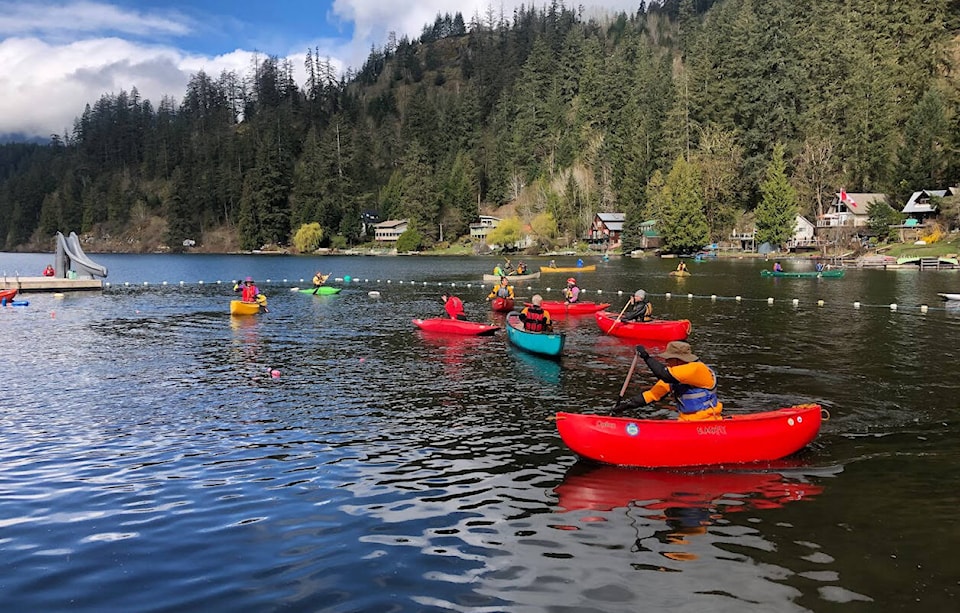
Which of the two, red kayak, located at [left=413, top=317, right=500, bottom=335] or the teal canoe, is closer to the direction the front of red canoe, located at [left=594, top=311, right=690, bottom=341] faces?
the red kayak

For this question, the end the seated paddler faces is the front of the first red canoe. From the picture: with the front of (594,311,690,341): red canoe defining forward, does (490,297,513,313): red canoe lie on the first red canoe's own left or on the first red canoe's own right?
on the first red canoe's own right

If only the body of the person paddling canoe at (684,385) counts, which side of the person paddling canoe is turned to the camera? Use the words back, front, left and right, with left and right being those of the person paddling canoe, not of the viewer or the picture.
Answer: left

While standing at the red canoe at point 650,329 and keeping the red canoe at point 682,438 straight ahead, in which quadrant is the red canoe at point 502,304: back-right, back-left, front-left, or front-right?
back-right

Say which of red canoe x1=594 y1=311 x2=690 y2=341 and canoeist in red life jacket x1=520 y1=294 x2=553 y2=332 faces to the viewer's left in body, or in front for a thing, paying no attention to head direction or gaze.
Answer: the red canoe

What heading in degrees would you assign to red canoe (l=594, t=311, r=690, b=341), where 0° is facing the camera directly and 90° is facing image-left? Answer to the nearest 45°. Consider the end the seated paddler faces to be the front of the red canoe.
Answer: approximately 90°

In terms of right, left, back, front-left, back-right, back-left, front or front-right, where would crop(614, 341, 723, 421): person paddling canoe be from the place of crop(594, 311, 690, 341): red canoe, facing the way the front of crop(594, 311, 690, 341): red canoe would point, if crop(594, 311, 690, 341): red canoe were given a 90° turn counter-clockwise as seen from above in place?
front
